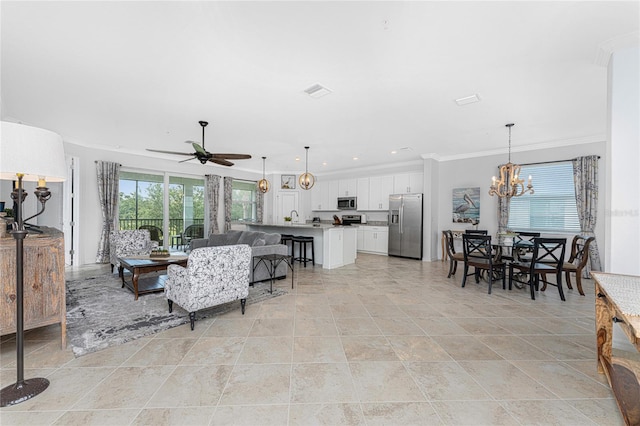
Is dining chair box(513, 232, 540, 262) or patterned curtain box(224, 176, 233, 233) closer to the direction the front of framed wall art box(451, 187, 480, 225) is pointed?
the dining chair

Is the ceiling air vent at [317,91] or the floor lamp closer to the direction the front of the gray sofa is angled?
the floor lamp

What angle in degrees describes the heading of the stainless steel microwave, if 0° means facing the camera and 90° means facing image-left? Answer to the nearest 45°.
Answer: approximately 45°

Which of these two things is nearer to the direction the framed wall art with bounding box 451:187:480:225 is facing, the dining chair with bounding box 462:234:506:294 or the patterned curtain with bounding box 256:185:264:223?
the dining chair

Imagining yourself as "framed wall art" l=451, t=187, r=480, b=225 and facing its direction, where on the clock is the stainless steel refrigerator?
The stainless steel refrigerator is roughly at 3 o'clock from the framed wall art.

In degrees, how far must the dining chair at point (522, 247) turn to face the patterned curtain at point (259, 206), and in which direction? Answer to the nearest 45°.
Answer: approximately 45° to its right

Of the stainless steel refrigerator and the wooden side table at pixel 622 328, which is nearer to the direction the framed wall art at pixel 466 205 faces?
the wooden side table

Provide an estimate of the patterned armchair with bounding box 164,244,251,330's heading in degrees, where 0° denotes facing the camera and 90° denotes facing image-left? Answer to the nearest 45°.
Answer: approximately 135°

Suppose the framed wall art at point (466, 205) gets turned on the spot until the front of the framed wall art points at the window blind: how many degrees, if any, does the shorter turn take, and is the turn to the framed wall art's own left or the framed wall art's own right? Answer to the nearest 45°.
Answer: approximately 90° to the framed wall art's own left

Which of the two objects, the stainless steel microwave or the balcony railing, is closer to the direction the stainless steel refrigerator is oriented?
the balcony railing

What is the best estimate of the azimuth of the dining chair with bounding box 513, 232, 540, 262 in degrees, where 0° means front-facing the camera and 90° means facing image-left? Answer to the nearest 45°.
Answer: approximately 45°

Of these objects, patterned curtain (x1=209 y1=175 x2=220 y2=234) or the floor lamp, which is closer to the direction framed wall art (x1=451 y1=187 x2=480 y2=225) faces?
the floor lamp

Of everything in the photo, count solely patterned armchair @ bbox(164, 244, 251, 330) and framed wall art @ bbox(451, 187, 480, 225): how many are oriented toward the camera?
1
